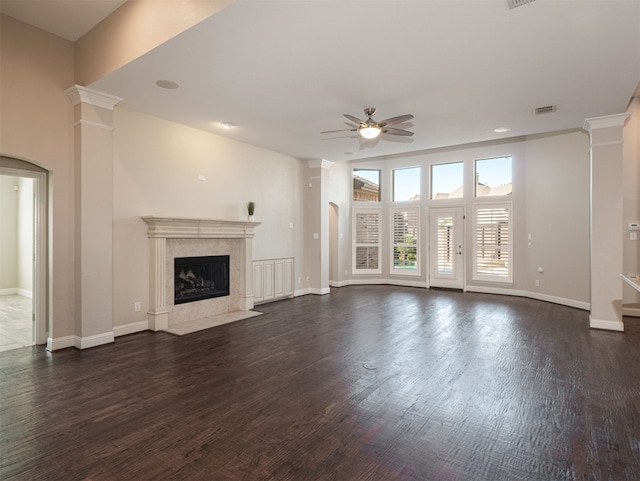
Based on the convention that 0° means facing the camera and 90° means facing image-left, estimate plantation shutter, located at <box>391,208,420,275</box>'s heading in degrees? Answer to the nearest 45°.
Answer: approximately 0°

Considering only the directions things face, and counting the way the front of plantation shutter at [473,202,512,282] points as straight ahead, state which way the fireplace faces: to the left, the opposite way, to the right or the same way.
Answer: to the left

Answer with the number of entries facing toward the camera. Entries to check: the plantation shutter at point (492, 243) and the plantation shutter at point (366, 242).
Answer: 2

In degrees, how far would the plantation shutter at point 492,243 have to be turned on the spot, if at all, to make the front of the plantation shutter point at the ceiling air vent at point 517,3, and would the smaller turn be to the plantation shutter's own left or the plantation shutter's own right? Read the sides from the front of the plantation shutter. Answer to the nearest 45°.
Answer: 0° — it already faces it

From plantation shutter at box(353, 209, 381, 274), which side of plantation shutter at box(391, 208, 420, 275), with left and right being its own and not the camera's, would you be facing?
right

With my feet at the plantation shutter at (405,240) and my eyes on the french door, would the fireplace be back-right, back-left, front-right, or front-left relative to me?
back-right

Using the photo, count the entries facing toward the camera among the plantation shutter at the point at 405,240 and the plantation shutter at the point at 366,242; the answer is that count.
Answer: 2

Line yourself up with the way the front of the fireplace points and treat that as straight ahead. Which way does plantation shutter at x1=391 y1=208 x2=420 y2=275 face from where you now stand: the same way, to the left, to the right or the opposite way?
to the right

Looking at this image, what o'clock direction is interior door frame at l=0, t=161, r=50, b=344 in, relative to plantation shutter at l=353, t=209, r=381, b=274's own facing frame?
The interior door frame is roughly at 1 o'clock from the plantation shutter.

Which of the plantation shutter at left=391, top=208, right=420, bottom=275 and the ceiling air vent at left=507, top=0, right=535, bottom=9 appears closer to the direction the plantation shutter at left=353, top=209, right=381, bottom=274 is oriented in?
the ceiling air vent

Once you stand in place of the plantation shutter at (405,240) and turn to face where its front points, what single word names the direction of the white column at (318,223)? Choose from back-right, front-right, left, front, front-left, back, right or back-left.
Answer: front-right

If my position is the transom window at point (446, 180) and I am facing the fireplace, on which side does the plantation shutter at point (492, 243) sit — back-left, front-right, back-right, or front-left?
back-left

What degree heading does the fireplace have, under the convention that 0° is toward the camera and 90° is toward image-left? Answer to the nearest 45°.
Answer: approximately 315°

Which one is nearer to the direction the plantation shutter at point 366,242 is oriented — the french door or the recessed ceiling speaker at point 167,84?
the recessed ceiling speaker
